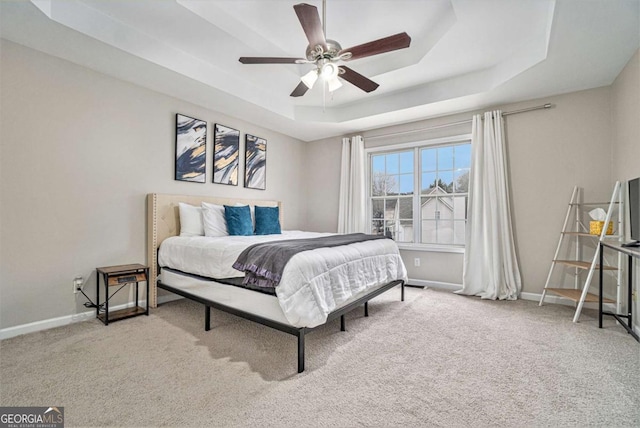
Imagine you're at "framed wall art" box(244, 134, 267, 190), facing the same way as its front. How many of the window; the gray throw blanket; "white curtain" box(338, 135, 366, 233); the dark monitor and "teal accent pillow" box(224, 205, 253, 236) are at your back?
0

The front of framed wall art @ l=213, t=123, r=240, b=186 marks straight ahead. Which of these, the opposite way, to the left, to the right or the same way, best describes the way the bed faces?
the same way

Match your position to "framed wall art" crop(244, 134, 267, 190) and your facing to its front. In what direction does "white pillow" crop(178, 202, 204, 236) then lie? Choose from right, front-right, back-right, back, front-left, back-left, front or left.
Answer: right

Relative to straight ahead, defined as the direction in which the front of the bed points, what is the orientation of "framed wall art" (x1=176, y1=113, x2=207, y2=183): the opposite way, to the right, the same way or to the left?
the same way

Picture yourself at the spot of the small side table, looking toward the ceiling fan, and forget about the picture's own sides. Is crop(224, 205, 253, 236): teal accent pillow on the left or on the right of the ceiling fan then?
left

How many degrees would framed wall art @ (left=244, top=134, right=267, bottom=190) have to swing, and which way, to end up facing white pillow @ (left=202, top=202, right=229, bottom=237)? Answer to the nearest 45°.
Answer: approximately 90° to its right

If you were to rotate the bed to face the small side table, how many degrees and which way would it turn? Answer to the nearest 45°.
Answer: approximately 135° to its right

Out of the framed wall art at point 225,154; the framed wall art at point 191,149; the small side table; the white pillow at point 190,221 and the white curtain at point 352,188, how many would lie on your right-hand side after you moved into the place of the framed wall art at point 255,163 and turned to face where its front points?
4

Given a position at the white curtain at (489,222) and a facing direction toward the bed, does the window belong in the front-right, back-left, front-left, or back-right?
front-right

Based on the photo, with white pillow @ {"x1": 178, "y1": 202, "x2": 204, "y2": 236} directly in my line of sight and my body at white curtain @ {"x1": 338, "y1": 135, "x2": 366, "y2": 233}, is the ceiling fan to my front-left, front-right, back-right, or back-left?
front-left

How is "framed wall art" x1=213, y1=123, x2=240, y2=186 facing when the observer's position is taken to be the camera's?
facing the viewer and to the right of the viewer

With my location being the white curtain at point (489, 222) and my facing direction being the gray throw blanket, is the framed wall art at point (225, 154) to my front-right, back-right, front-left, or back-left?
front-right

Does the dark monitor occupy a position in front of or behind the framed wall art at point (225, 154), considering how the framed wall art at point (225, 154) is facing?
in front

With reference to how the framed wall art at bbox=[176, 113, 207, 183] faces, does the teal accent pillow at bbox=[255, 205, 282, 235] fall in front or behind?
in front

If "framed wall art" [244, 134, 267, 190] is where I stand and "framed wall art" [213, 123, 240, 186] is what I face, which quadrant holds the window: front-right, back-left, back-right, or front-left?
back-left

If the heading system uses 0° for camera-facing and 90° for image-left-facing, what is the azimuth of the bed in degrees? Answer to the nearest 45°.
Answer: approximately 315°

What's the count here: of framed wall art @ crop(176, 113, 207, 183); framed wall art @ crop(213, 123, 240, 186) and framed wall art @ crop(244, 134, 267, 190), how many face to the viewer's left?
0

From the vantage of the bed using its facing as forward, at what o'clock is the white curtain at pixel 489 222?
The white curtain is roughly at 10 o'clock from the bed.
